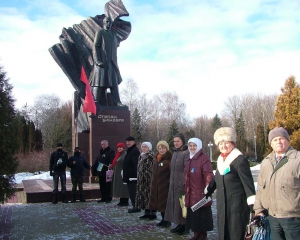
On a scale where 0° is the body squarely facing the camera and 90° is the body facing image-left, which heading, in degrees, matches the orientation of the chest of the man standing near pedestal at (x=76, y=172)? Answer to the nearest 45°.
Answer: approximately 0°

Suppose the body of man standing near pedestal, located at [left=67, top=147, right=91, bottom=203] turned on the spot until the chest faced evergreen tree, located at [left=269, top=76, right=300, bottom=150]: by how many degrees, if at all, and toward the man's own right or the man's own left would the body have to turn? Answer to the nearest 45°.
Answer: approximately 135° to the man's own left

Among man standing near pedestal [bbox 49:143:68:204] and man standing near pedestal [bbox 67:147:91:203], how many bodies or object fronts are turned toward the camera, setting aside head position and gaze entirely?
2

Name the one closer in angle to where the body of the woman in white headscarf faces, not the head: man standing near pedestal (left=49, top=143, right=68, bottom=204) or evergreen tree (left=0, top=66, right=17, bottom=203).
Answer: the evergreen tree

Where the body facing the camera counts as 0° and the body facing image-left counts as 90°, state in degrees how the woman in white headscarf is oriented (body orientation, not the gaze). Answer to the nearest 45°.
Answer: approximately 45°

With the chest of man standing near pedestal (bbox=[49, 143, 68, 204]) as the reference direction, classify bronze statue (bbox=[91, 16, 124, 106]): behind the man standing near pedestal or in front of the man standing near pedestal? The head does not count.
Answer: behind
